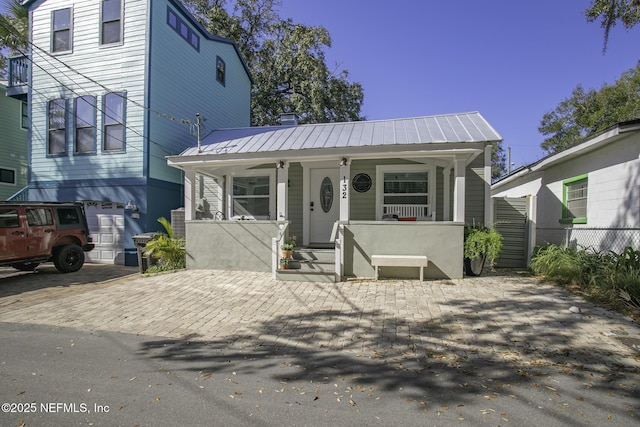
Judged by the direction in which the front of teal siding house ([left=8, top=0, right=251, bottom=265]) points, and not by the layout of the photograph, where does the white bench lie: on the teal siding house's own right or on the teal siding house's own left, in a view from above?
on the teal siding house's own left

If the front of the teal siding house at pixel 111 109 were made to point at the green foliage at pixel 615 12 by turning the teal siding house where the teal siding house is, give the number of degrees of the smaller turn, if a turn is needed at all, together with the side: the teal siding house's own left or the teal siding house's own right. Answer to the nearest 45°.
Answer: approximately 90° to the teal siding house's own left

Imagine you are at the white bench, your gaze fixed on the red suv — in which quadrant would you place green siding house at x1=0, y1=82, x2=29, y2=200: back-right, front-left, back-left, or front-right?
front-right

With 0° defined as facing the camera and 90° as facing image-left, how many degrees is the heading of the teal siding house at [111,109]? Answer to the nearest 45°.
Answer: approximately 45°

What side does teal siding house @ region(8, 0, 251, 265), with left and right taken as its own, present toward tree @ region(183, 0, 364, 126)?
back

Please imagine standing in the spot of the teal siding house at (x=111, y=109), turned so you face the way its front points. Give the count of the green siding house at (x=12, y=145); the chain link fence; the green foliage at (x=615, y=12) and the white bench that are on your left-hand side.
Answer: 3

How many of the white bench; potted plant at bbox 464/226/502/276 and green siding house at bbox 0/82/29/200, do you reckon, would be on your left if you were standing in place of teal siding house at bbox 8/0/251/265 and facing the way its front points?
2

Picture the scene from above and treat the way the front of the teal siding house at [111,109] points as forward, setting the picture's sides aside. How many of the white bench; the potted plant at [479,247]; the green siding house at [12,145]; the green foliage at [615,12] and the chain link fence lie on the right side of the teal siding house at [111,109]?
1

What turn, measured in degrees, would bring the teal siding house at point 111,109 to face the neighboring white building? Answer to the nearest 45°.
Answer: approximately 90° to its left

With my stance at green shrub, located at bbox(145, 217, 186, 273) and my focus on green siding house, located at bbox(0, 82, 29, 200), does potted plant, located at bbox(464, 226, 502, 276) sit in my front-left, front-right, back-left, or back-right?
back-right

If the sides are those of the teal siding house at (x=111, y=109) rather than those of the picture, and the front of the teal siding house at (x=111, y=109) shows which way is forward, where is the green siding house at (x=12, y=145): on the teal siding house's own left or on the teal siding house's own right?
on the teal siding house's own right

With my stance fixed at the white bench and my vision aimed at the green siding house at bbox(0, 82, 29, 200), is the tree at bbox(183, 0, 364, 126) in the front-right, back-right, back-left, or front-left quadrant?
front-right
